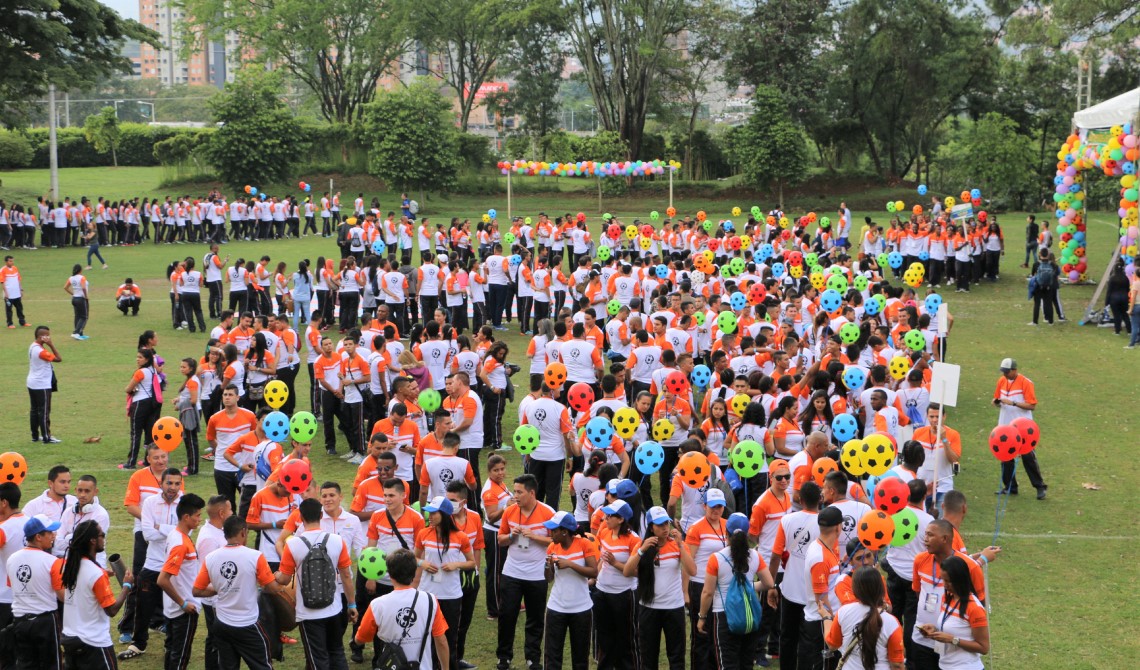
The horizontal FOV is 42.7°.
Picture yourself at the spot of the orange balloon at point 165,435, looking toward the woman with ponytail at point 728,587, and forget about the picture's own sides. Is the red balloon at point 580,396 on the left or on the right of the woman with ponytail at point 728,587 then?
left

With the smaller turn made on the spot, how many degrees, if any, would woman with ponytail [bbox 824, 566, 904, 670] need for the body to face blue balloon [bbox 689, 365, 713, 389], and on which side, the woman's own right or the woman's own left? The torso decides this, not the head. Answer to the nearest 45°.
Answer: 0° — they already face it

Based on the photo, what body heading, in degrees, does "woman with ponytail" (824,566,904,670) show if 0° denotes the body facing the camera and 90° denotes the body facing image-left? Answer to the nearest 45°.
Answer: approximately 180°

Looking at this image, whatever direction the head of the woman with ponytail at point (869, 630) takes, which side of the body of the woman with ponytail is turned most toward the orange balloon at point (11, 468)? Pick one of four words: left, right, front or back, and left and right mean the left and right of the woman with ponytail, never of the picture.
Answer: left

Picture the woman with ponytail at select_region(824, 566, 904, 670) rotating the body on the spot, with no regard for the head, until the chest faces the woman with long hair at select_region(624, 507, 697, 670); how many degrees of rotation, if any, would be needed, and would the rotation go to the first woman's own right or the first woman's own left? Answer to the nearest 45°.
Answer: approximately 45° to the first woman's own left
